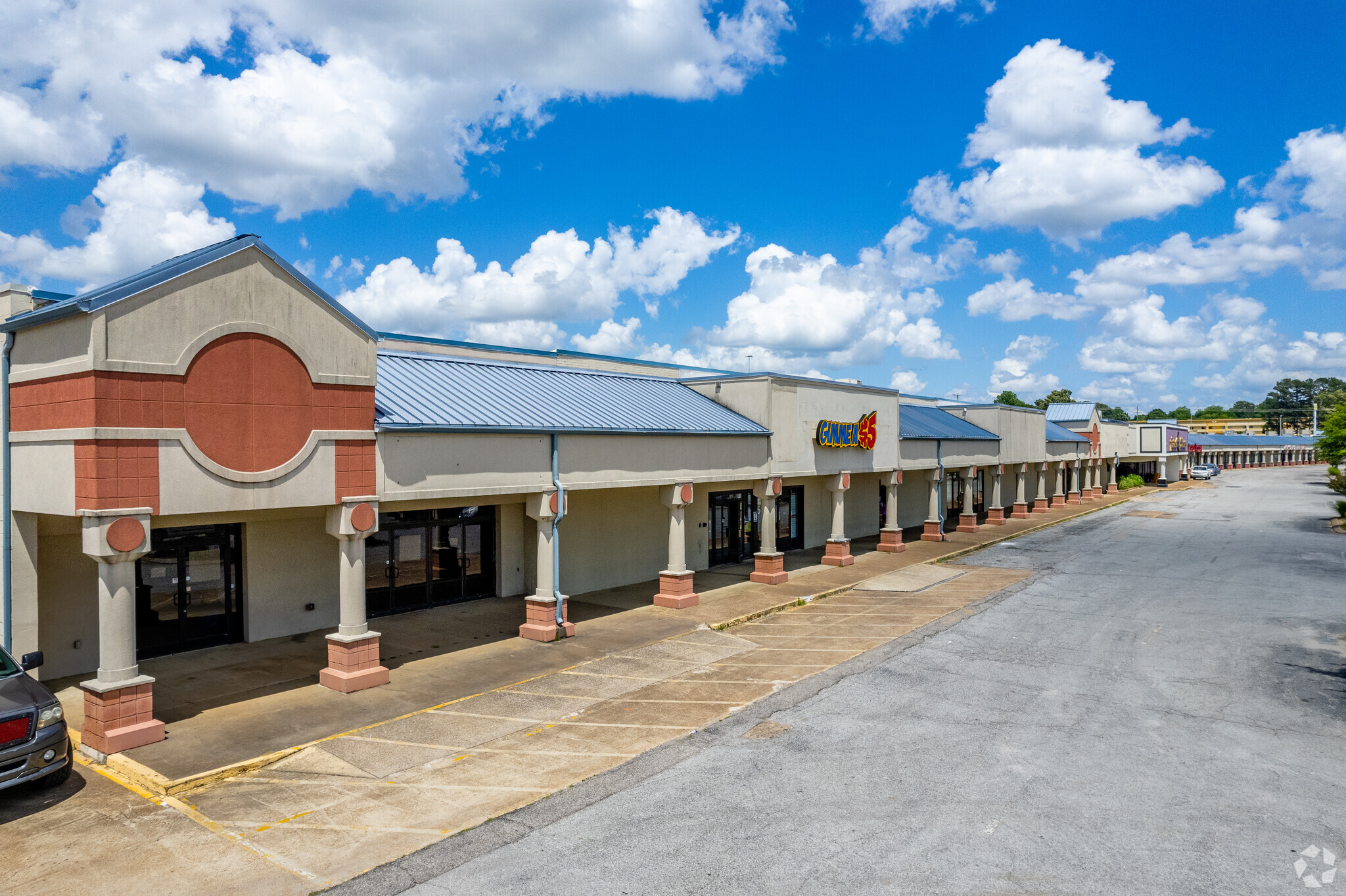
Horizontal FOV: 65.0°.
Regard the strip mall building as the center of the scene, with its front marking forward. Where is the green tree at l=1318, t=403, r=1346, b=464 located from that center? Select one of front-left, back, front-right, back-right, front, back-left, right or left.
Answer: left

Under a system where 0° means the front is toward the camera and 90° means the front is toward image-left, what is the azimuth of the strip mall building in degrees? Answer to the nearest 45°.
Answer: approximately 315°

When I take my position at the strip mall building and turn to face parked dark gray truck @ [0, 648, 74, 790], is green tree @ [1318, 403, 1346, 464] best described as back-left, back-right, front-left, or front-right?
back-left

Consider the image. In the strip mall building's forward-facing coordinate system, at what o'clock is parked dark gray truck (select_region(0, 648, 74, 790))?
The parked dark gray truck is roughly at 2 o'clock from the strip mall building.

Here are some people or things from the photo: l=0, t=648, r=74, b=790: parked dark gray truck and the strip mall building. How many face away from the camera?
0
